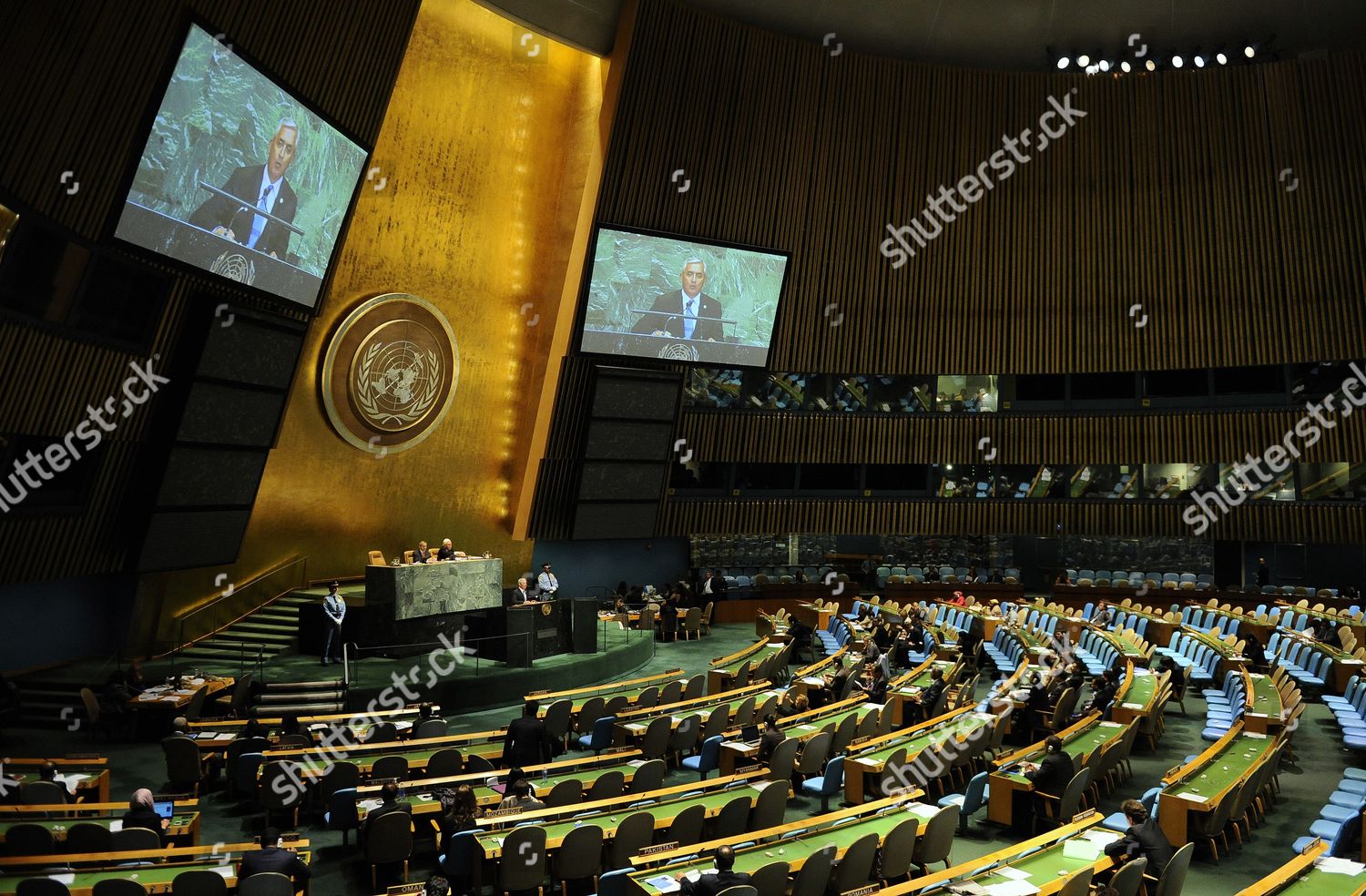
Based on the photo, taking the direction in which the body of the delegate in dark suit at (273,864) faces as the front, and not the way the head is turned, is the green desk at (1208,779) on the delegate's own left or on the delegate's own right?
on the delegate's own right

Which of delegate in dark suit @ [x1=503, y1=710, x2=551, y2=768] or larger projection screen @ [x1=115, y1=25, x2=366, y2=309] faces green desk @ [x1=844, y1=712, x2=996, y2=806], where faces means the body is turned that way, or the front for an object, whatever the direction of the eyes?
the larger projection screen

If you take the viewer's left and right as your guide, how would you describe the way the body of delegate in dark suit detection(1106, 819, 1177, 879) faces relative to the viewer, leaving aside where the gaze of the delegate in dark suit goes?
facing away from the viewer and to the left of the viewer

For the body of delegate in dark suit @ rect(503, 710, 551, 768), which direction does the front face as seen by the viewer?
away from the camera

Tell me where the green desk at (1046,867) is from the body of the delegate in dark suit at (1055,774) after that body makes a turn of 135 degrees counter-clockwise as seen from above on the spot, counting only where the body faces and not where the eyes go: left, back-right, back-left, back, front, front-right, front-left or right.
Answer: front

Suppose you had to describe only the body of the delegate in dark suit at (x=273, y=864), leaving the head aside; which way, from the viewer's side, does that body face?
away from the camera

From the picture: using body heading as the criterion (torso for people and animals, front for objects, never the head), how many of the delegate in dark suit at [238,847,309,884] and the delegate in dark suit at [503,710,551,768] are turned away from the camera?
2

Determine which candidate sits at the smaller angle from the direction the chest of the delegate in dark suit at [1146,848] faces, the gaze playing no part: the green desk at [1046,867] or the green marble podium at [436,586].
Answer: the green marble podium

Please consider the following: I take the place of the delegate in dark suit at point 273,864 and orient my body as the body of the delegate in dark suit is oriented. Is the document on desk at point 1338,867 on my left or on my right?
on my right

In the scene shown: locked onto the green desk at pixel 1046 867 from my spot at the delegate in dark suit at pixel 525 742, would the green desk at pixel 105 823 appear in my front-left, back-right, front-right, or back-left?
back-right

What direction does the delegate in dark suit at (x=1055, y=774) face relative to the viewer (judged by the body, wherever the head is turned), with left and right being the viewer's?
facing away from the viewer and to the left of the viewer

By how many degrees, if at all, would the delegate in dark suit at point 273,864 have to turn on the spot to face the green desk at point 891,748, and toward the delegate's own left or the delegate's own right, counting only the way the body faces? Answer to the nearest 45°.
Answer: approximately 90° to the delegate's own right
